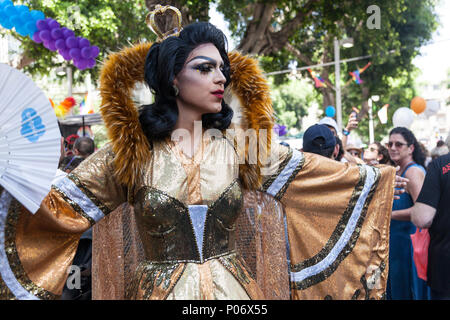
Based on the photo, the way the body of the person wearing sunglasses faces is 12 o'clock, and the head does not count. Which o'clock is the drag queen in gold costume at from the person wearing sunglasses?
The drag queen in gold costume is roughly at 11 o'clock from the person wearing sunglasses.

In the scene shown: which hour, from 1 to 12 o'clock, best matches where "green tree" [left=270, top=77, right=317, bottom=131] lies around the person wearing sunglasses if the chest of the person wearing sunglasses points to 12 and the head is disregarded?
The green tree is roughly at 4 o'clock from the person wearing sunglasses.

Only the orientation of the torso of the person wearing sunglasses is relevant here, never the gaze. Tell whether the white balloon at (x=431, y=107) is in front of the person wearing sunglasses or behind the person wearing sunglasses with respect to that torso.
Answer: behind

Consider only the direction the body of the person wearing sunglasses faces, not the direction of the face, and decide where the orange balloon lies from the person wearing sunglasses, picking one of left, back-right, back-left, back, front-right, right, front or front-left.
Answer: back-right

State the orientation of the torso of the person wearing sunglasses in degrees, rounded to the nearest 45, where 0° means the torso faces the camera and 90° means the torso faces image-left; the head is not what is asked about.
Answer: approximately 45°

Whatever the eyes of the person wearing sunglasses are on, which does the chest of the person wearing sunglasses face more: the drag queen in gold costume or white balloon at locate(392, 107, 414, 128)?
the drag queen in gold costume

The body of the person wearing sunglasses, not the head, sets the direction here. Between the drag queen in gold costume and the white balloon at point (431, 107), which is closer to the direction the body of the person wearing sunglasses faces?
the drag queen in gold costume

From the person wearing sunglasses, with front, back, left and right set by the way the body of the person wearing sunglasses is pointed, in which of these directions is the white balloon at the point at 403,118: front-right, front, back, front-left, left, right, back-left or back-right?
back-right
